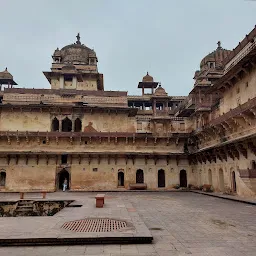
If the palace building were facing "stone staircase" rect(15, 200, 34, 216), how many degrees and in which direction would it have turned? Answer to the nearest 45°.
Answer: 0° — it already faces it

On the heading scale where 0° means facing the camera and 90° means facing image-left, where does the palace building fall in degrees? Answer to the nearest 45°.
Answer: approximately 0°
